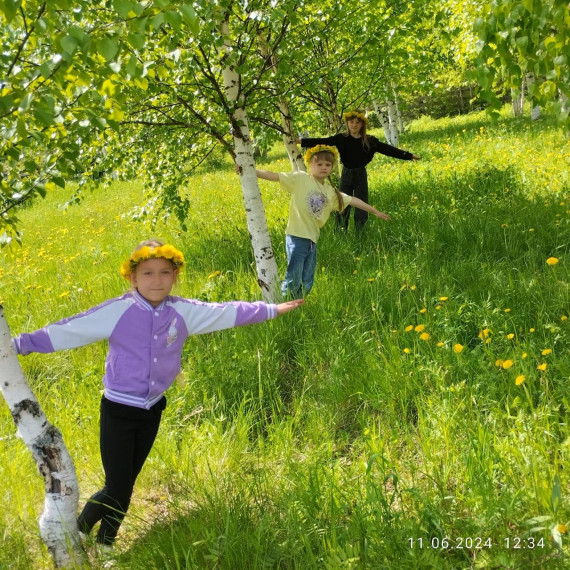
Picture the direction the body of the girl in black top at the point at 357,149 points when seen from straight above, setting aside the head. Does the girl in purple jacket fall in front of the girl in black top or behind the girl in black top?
in front

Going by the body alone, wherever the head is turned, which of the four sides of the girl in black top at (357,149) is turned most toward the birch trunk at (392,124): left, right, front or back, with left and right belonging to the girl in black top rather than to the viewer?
back

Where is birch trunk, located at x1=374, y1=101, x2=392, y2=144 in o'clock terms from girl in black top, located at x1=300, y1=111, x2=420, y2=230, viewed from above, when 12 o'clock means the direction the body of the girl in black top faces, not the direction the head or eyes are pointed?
The birch trunk is roughly at 6 o'clock from the girl in black top.

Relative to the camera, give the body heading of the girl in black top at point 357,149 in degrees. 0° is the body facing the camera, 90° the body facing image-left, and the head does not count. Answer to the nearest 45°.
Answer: approximately 0°

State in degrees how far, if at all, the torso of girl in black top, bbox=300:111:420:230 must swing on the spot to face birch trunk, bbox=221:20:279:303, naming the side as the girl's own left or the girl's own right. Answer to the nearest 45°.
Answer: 0° — they already face it
